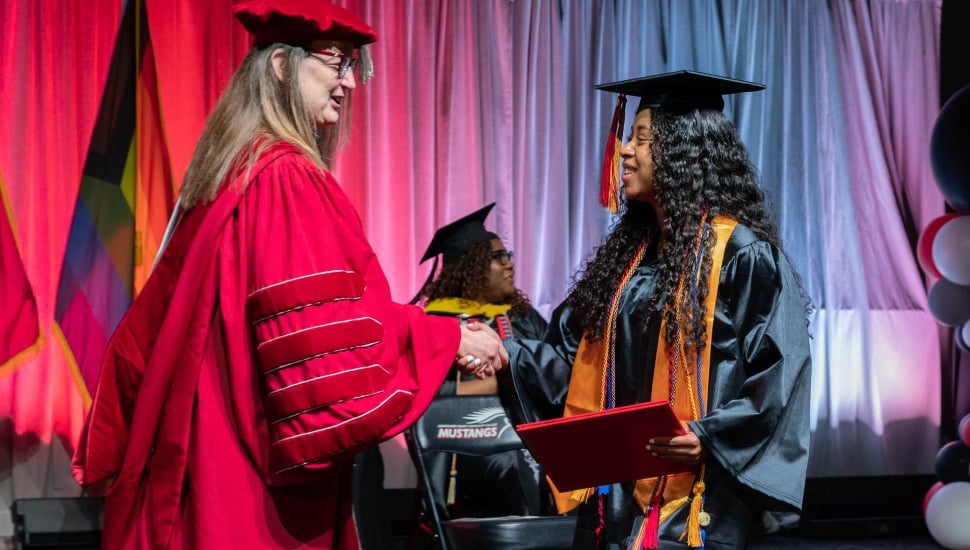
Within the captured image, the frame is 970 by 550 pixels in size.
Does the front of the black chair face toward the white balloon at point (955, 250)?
no

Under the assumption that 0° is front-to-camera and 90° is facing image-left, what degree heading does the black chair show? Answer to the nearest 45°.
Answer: approximately 315°

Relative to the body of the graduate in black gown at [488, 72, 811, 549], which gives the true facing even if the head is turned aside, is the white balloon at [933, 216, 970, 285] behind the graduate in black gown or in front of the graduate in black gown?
behind

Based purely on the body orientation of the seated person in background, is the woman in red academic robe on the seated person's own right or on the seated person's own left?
on the seated person's own right

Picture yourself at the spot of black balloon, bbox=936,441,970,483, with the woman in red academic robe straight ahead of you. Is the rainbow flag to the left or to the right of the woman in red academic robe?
right

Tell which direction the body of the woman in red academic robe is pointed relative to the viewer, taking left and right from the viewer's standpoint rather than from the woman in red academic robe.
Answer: facing to the right of the viewer

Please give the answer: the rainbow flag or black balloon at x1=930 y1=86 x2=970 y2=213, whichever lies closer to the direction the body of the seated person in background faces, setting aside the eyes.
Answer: the black balloon

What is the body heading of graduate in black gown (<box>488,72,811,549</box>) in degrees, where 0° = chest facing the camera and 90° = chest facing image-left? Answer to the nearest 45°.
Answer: approximately 45°

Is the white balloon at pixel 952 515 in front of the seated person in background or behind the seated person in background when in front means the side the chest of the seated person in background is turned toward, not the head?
in front

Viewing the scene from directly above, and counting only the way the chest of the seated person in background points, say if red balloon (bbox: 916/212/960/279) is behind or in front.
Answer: in front

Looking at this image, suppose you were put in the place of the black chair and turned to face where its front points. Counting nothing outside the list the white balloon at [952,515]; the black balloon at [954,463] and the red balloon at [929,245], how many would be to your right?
0

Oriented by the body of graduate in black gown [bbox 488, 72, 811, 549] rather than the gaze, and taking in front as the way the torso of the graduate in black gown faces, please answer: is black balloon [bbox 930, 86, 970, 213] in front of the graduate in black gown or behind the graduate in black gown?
behind

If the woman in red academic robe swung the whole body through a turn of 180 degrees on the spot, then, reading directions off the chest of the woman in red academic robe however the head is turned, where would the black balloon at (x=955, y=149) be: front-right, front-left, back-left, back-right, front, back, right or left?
back-right

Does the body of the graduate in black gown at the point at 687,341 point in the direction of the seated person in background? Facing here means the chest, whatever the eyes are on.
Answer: no
